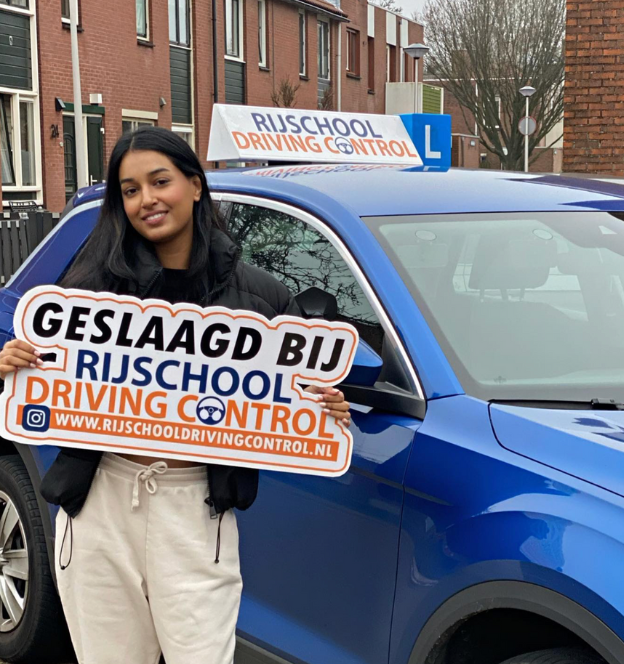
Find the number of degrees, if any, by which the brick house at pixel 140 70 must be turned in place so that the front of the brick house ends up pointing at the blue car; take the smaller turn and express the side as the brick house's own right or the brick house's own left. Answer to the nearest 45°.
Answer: approximately 45° to the brick house's own right

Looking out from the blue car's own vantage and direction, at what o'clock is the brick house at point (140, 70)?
The brick house is roughly at 7 o'clock from the blue car.

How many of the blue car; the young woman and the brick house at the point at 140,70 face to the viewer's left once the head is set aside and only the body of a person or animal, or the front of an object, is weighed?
0

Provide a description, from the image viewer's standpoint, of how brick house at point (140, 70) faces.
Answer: facing the viewer and to the right of the viewer

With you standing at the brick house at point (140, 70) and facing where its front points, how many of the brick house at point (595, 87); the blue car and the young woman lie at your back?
0

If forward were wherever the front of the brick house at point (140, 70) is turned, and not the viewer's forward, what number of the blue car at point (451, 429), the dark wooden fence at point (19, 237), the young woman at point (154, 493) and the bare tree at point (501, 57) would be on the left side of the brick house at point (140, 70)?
1

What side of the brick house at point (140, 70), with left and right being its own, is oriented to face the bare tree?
left

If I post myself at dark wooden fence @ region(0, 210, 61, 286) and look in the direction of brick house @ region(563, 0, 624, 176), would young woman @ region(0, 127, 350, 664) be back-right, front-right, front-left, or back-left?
front-right

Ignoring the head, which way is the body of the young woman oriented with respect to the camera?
toward the camera

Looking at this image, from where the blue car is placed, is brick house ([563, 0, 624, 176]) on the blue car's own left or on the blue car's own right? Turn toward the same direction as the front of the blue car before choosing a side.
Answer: on the blue car's own left

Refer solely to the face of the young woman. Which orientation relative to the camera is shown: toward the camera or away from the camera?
toward the camera

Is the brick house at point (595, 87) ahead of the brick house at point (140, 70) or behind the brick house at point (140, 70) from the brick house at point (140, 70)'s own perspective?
ahead

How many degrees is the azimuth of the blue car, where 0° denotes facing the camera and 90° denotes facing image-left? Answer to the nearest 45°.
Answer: approximately 315°

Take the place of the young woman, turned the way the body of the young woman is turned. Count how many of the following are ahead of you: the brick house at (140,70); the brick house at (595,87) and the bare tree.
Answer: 0

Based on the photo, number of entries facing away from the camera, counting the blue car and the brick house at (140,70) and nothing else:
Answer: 0
